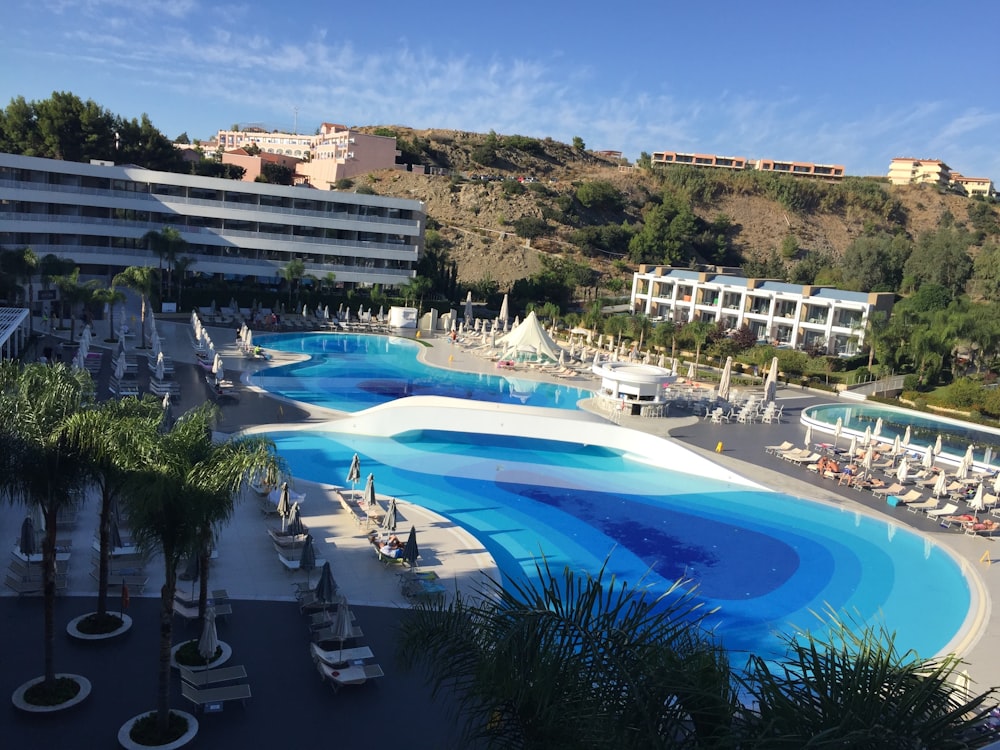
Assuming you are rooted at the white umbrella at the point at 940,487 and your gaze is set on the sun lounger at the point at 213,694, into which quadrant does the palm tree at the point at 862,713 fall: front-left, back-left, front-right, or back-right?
front-left

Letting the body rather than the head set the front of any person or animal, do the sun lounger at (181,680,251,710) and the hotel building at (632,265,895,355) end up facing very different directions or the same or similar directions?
very different directions

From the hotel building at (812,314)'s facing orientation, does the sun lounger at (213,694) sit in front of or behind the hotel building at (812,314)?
in front

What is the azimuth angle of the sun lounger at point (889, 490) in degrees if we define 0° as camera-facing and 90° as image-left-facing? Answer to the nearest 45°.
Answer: approximately 90°

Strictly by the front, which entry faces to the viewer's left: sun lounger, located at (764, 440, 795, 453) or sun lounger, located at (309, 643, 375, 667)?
sun lounger, located at (764, 440, 795, 453)

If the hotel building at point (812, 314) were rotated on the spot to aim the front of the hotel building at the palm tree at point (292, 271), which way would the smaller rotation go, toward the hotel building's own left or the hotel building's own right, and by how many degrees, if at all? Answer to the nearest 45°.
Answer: approximately 45° to the hotel building's own right

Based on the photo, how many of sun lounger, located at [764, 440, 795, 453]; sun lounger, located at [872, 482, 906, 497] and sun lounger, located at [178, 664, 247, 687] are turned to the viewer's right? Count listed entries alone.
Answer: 1

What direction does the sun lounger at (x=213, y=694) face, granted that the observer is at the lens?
facing to the right of the viewer

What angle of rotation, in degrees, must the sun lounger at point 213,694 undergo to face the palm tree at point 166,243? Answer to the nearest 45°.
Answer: approximately 90° to its left

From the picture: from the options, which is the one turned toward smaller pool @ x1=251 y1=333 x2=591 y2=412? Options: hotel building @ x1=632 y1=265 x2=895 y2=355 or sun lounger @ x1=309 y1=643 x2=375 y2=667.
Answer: the hotel building

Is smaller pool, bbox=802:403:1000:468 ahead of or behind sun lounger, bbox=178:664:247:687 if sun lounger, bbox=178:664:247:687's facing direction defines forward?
ahead

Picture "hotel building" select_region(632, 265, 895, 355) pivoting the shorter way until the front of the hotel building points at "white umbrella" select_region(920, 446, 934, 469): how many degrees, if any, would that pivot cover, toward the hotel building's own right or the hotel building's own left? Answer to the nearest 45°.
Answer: approximately 45° to the hotel building's own left

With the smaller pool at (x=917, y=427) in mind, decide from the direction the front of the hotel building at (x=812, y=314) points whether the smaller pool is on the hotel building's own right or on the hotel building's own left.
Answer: on the hotel building's own left

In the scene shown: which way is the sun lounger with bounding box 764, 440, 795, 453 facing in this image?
to the viewer's left

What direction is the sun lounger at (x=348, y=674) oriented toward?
to the viewer's right

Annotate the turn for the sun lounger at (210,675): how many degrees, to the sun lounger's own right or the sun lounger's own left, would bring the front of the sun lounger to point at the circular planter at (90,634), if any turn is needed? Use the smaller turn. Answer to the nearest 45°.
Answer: approximately 135° to the sun lounger's own left

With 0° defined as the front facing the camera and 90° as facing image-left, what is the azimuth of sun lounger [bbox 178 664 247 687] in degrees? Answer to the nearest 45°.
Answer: approximately 270°
